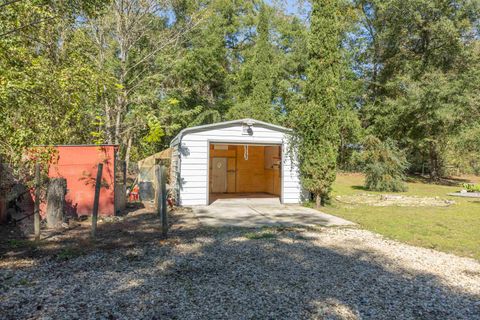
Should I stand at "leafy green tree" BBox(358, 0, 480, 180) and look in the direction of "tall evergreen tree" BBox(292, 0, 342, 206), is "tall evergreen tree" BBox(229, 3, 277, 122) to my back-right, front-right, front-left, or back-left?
front-right

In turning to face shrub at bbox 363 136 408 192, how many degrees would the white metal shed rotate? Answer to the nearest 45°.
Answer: approximately 135° to its left

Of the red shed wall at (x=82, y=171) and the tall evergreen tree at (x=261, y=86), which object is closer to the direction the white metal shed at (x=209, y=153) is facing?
the red shed wall

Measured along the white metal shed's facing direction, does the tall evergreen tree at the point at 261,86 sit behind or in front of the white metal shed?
behind

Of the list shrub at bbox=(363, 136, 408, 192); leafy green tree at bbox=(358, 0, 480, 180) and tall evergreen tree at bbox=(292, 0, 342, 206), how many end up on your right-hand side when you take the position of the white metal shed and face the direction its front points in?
0

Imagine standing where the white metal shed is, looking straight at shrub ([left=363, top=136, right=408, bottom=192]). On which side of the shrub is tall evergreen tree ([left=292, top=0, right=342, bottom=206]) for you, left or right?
right

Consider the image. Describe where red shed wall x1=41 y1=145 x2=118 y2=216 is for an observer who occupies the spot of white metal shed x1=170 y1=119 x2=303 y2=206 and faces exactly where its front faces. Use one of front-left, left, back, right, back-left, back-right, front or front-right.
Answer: front-right

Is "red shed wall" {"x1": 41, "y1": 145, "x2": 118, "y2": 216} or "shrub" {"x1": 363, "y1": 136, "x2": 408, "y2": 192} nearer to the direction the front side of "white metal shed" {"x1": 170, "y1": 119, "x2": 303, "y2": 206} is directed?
the red shed wall

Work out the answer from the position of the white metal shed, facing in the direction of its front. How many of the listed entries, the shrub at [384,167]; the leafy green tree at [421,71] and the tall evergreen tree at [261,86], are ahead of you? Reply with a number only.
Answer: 0

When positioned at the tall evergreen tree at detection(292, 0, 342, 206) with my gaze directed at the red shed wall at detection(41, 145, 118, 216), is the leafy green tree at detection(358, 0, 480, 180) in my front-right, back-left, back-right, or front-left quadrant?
back-right

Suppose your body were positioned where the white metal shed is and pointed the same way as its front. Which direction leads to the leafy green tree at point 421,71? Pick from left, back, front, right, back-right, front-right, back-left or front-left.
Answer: back-left

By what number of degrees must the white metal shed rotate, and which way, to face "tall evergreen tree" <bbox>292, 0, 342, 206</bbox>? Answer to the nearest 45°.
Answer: approximately 90° to its left

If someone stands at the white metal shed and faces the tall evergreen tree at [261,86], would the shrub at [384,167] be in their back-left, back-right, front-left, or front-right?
front-right

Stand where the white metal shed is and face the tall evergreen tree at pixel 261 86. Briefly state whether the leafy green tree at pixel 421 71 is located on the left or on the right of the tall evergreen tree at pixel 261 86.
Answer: right

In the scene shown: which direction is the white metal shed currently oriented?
toward the camera
